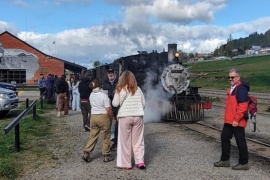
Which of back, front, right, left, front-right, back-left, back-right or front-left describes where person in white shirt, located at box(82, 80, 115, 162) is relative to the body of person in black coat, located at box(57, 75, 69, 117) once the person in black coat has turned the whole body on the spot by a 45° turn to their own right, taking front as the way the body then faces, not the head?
back-right

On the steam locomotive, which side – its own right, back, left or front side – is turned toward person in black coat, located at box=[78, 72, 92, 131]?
right

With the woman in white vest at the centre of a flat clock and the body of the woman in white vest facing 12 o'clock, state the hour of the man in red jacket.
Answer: The man in red jacket is roughly at 3 o'clock from the woman in white vest.

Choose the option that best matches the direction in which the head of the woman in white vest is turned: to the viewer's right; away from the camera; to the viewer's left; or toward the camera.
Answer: away from the camera

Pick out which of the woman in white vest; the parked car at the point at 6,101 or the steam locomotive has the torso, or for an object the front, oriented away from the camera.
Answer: the woman in white vest

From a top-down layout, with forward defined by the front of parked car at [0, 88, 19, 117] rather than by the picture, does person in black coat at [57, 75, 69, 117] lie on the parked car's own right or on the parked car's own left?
on the parked car's own left

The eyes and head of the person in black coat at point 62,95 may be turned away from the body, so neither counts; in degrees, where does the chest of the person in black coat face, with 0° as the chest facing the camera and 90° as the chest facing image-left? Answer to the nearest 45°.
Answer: approximately 180°

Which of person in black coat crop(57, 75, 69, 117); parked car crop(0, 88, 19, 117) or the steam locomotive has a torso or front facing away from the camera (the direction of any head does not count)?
the person in black coat

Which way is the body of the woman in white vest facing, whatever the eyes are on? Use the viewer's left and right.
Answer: facing away from the viewer

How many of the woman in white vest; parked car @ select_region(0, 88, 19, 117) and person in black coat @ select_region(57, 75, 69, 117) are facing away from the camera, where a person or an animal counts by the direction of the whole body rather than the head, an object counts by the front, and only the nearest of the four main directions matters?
2

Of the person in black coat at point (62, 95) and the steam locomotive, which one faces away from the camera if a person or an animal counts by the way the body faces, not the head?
the person in black coat

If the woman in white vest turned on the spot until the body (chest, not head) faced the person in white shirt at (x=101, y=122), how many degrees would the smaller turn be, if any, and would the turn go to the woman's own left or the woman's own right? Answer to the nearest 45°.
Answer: approximately 45° to the woman's own left
